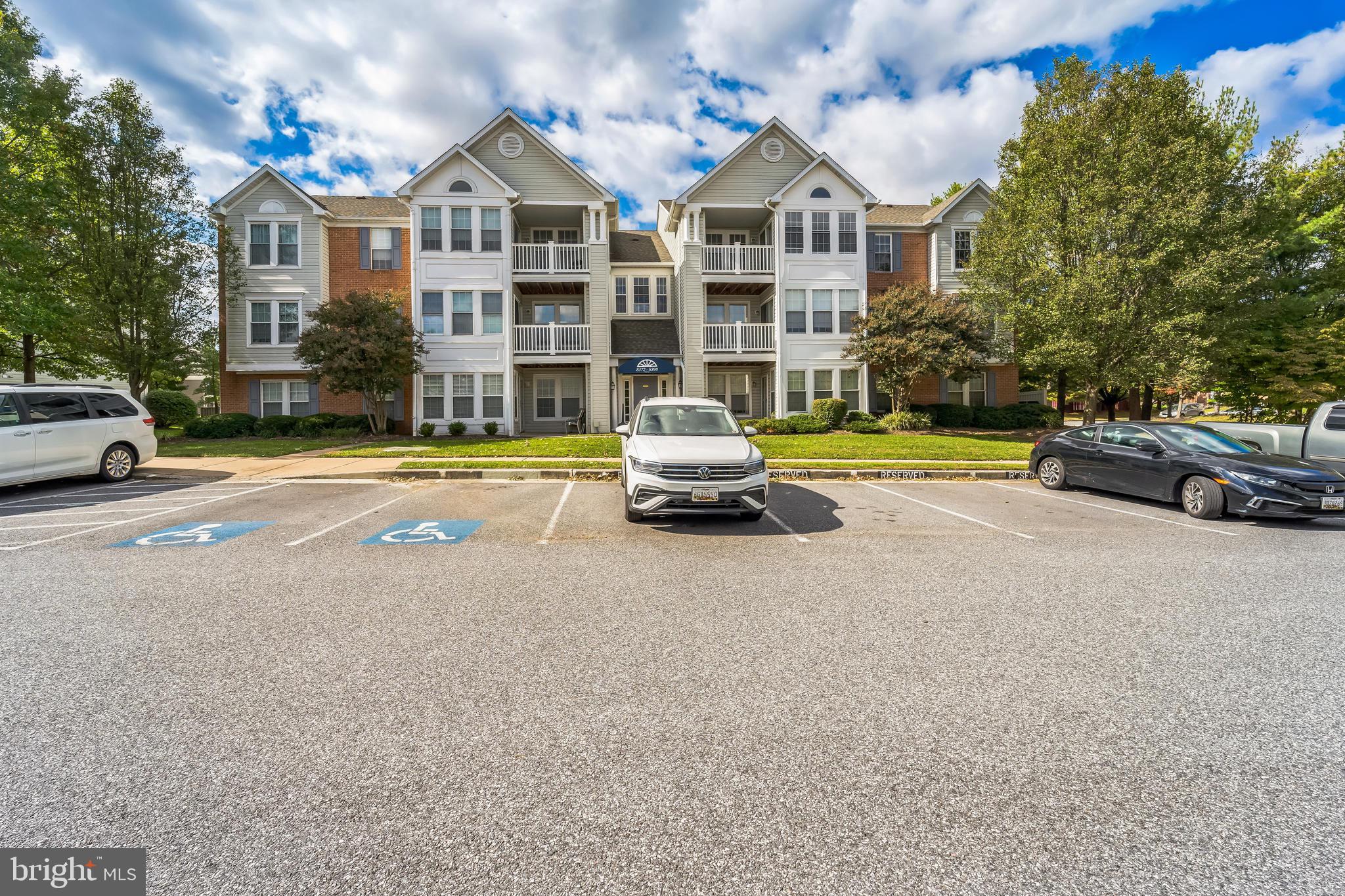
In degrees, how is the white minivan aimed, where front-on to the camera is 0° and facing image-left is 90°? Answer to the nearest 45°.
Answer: approximately 45°

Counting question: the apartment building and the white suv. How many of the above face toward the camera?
2

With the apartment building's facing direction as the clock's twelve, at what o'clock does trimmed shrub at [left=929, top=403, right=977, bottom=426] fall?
The trimmed shrub is roughly at 9 o'clock from the apartment building.
